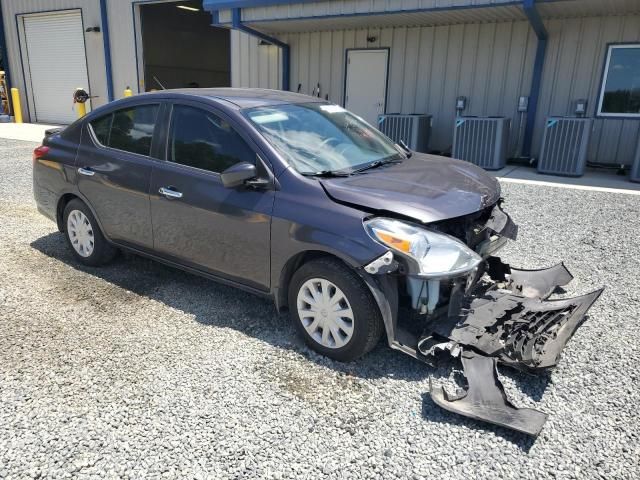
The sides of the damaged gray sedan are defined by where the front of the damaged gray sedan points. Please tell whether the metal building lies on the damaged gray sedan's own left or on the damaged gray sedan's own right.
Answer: on the damaged gray sedan's own left

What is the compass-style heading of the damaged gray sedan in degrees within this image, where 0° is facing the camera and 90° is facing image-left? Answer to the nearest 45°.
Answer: approximately 315°

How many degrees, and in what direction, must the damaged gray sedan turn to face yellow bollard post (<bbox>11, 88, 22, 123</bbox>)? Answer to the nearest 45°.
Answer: approximately 180°
